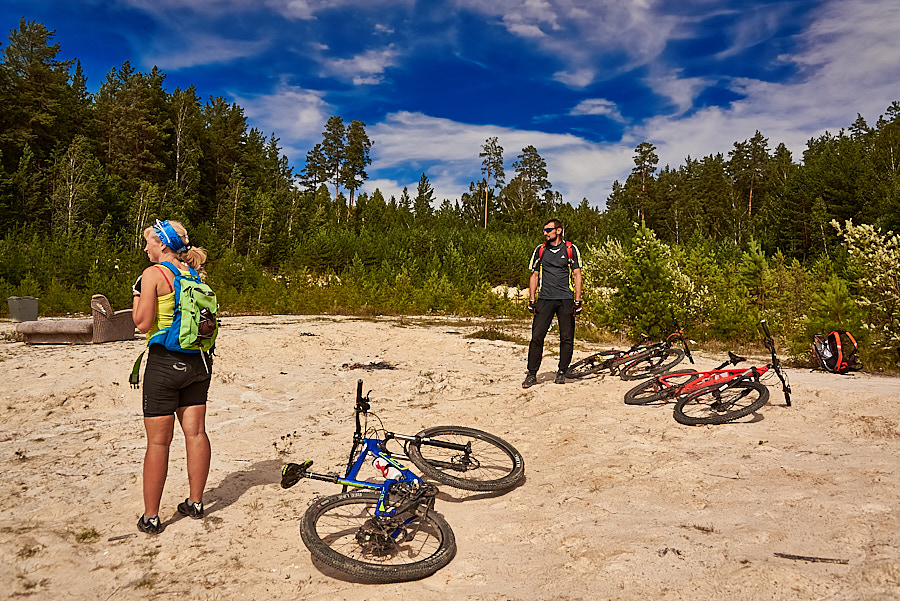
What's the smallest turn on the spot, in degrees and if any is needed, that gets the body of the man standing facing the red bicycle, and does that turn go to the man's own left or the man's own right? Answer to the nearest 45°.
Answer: approximately 45° to the man's own left

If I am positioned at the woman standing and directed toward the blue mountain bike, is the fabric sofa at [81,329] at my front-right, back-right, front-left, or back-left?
back-left

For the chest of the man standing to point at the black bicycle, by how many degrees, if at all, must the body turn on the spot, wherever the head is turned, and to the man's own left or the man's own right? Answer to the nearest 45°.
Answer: approximately 135° to the man's own left

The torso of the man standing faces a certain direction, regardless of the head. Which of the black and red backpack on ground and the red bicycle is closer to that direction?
the red bicycle

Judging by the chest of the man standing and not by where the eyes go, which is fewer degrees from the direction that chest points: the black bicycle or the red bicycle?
the red bicycle

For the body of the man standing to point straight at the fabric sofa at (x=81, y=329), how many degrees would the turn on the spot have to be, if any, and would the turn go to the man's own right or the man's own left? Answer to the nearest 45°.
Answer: approximately 90° to the man's own right

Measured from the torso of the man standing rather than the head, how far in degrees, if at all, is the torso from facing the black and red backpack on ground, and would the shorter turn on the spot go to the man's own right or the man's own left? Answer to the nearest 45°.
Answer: approximately 90° to the man's own left

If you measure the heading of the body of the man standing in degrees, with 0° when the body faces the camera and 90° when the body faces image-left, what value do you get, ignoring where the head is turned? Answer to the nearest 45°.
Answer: approximately 0°
